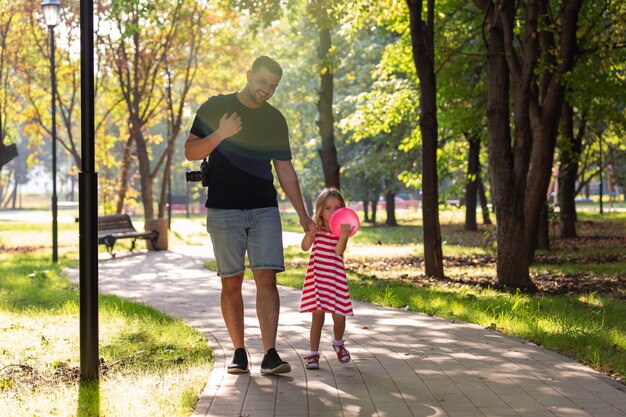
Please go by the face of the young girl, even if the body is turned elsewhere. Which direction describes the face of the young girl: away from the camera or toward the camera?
toward the camera

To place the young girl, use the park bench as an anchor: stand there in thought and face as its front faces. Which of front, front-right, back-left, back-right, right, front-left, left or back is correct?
front-right

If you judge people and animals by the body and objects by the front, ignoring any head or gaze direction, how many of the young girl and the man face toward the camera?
2

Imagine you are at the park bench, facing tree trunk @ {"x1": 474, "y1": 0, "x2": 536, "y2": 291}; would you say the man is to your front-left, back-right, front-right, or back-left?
front-right

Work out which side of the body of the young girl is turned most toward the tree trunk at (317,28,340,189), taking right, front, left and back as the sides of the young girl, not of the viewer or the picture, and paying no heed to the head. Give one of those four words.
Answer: back

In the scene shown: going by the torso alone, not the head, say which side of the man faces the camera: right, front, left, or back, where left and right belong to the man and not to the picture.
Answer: front

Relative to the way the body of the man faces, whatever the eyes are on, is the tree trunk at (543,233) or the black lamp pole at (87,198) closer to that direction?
the black lamp pole

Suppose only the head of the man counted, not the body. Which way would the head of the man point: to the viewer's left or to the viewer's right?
to the viewer's right

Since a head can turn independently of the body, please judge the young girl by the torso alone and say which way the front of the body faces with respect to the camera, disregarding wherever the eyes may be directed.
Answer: toward the camera

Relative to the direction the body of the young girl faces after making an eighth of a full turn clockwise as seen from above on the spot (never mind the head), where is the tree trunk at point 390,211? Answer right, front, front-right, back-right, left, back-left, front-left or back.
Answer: back-right
